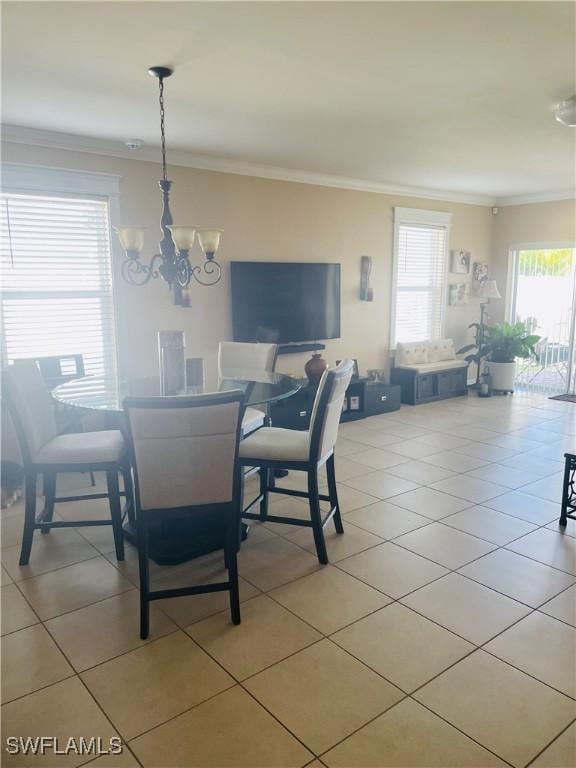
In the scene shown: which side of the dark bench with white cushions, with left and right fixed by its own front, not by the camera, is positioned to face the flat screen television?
right

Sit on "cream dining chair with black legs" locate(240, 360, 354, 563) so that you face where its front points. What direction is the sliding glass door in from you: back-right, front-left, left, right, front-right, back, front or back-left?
right

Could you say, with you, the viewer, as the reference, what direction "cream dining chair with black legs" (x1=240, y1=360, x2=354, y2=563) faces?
facing away from the viewer and to the left of the viewer

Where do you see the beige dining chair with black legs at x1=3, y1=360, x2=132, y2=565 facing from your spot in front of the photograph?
facing to the right of the viewer

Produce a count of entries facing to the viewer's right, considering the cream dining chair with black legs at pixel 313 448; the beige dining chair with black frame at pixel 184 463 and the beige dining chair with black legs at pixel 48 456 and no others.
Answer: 1

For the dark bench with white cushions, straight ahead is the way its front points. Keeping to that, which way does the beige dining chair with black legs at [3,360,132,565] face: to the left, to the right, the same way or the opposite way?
to the left

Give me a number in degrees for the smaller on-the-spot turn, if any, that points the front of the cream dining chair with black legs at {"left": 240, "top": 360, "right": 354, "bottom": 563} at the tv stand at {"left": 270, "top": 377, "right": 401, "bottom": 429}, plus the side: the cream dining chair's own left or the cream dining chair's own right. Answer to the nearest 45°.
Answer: approximately 45° to the cream dining chair's own right

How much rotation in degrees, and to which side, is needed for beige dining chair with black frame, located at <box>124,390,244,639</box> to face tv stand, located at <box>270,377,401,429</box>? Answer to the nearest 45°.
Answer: approximately 45° to its right

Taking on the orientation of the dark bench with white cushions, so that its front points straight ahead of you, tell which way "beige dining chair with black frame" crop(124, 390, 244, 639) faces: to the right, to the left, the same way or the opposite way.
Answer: the opposite way

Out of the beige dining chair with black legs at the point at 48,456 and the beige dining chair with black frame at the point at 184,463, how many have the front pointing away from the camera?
1

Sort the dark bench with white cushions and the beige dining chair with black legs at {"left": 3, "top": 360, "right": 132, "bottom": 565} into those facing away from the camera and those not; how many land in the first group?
0

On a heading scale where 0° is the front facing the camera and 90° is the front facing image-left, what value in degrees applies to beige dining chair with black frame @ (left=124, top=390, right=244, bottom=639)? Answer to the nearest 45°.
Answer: approximately 180°

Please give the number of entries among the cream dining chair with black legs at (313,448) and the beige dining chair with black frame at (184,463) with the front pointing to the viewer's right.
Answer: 0

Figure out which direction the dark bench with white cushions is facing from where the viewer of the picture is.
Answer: facing the viewer and to the right of the viewer

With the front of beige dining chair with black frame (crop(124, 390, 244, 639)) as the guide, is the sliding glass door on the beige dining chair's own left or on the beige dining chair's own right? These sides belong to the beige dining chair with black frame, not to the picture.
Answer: on the beige dining chair's own right

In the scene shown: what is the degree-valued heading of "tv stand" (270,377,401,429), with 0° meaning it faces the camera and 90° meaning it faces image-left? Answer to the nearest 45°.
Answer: approximately 315°

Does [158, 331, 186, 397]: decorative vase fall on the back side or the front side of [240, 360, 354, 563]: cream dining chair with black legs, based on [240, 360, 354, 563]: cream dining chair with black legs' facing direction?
on the front side

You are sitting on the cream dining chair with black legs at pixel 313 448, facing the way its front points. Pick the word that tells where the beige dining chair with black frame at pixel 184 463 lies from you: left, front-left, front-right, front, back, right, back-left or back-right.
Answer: left

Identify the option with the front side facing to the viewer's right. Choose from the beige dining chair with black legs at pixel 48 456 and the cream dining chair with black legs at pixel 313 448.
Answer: the beige dining chair with black legs at pixel 48 456

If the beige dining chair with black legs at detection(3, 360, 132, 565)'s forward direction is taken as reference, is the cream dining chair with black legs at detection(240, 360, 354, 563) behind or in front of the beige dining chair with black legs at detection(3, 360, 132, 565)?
in front
